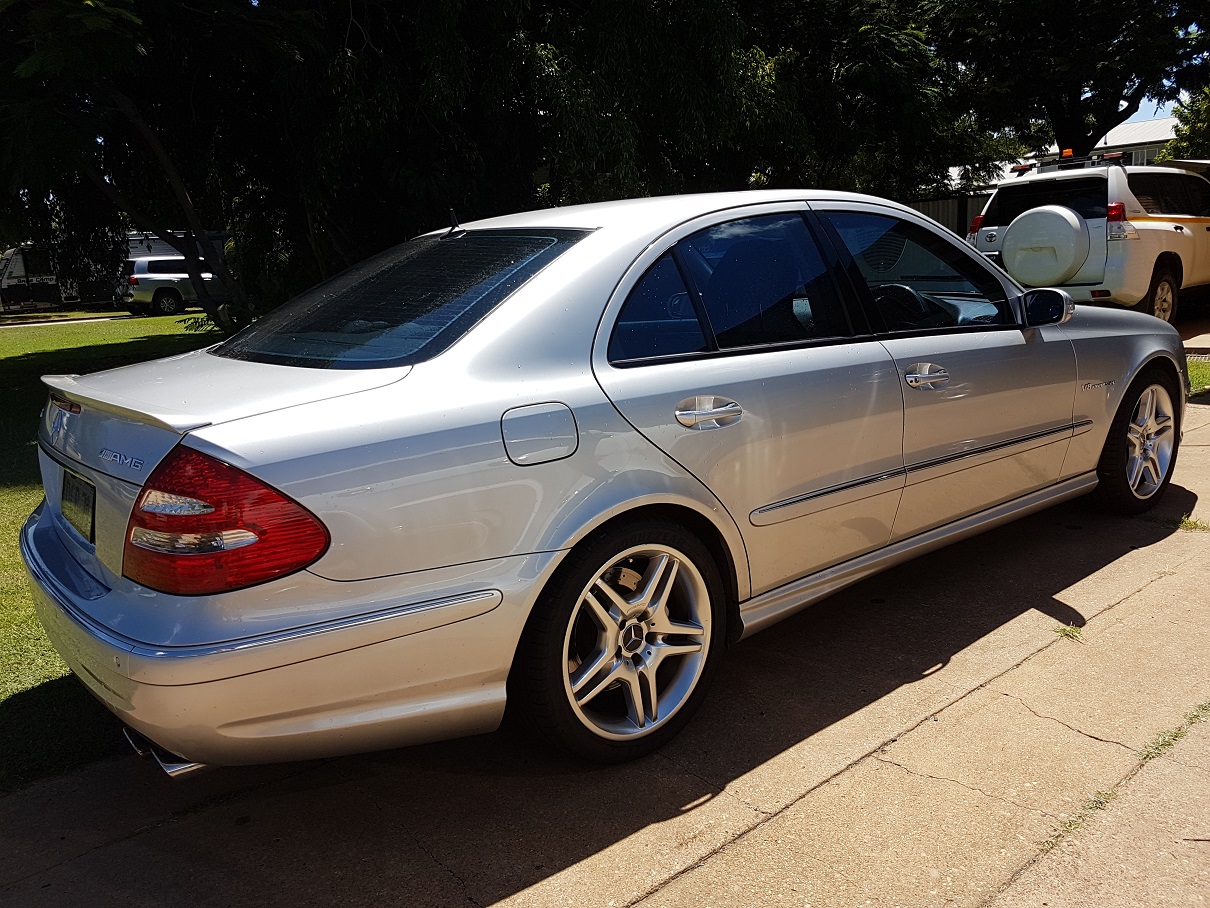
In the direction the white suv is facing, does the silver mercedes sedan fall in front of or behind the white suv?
behind

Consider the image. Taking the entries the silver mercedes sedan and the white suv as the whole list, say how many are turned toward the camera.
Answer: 0

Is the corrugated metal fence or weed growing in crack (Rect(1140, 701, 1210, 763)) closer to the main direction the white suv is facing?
the corrugated metal fence

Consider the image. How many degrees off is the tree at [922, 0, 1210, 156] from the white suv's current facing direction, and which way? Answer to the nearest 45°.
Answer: approximately 45° to its left

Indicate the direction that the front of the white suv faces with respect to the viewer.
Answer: facing away from the viewer and to the right of the viewer

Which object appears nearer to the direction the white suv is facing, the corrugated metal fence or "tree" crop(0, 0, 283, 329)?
the corrugated metal fence

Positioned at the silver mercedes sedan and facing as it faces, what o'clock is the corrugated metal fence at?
The corrugated metal fence is roughly at 11 o'clock from the silver mercedes sedan.

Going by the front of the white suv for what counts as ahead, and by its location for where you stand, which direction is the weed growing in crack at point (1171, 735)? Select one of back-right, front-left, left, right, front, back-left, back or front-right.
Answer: back-right

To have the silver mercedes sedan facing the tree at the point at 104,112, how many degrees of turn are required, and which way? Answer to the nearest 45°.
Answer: approximately 90° to its left

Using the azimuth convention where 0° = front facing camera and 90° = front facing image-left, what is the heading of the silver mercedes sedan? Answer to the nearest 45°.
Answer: approximately 225°

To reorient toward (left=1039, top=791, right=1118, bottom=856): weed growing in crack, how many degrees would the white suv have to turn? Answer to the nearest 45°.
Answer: approximately 135° to its right

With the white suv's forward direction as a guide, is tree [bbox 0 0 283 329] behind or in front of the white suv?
behind

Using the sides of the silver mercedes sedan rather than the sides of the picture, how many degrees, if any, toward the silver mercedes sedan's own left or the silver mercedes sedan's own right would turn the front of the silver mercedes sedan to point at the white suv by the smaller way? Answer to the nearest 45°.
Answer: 0° — it already faces it
